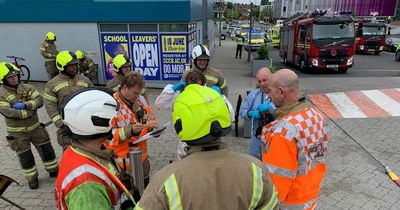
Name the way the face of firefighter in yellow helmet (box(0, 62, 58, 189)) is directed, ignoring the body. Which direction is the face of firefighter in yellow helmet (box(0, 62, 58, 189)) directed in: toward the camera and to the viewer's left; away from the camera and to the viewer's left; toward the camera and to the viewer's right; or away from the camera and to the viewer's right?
toward the camera and to the viewer's right

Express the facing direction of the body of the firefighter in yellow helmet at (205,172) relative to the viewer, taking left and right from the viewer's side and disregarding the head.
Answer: facing away from the viewer

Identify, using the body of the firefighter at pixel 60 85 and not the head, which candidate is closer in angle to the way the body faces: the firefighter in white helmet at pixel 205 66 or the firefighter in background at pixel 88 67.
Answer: the firefighter in white helmet

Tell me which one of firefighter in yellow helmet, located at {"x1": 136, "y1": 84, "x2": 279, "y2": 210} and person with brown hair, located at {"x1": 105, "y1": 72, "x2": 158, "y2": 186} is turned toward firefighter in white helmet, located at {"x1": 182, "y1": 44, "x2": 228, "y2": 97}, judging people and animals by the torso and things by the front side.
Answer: the firefighter in yellow helmet

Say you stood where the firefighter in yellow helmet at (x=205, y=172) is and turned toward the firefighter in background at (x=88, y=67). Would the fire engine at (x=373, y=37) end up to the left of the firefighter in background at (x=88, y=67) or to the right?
right

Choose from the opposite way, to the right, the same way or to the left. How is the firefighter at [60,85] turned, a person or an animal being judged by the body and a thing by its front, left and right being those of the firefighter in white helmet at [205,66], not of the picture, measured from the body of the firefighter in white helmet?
to the left

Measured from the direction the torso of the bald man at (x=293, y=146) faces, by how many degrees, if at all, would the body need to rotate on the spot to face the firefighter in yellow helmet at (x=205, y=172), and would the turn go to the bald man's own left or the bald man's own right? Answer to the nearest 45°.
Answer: approximately 135° to the bald man's own left

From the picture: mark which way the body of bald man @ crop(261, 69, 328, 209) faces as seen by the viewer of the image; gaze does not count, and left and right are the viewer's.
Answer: facing away from the viewer and to the left of the viewer

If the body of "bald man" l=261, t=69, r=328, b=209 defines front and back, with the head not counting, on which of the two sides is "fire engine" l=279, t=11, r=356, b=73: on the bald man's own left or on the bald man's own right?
on the bald man's own right

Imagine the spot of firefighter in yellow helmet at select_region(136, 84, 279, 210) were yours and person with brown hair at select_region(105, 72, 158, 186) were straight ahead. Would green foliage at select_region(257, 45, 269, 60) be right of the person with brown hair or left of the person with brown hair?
right
